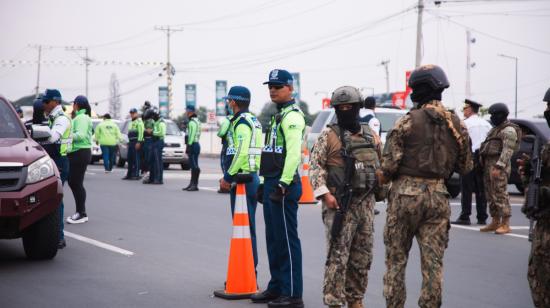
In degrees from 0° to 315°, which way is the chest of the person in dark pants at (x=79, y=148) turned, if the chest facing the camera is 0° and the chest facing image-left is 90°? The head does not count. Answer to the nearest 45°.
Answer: approximately 90°

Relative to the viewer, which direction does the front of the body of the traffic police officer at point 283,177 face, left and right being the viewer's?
facing the viewer and to the left of the viewer

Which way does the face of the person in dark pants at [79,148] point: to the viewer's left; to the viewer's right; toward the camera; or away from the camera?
to the viewer's left

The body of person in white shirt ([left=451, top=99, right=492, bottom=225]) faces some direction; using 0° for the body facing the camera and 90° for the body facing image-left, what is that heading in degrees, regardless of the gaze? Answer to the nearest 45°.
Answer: approximately 90°
